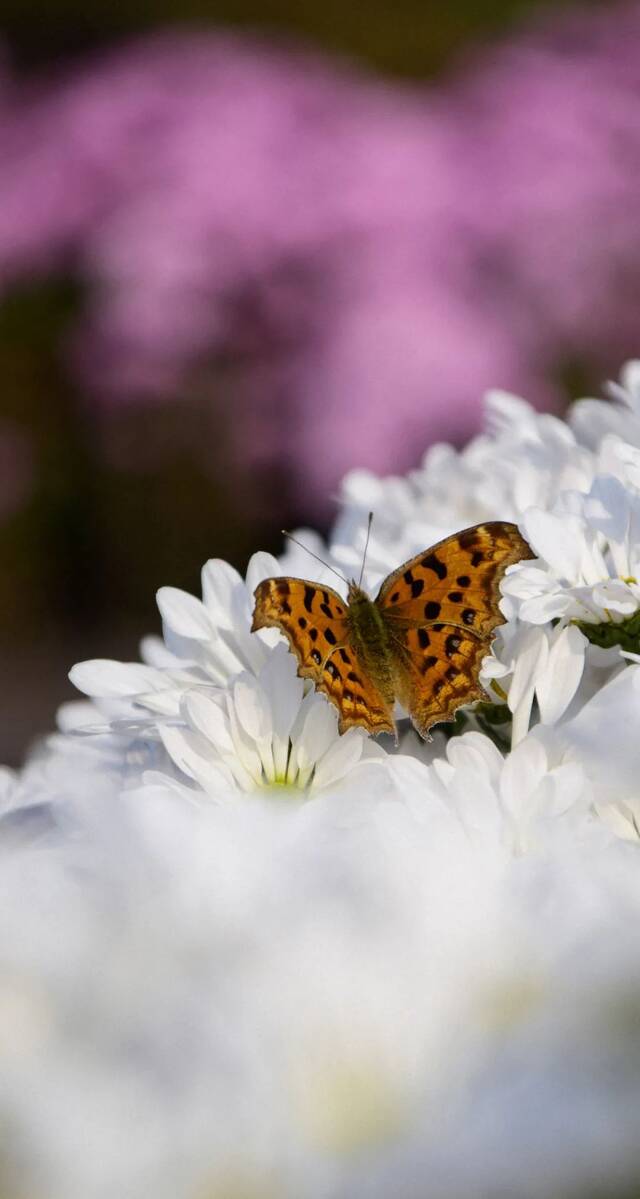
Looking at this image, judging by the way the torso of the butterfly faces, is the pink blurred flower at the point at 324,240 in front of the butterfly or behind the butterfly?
in front

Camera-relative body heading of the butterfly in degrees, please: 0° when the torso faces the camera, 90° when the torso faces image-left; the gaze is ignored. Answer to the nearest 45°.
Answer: approximately 180°
